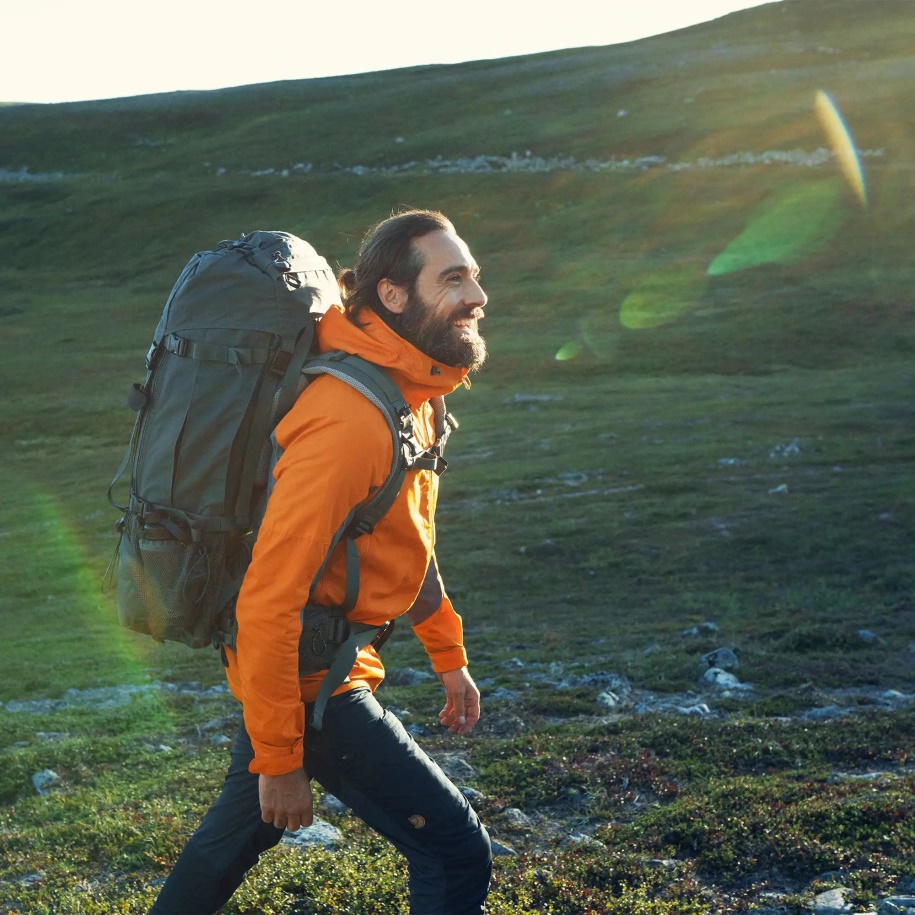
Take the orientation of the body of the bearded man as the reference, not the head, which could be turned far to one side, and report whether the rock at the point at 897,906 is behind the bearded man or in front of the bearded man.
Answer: in front

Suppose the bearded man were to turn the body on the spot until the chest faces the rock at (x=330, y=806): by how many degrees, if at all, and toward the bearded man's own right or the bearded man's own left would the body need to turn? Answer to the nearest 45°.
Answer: approximately 90° to the bearded man's own left

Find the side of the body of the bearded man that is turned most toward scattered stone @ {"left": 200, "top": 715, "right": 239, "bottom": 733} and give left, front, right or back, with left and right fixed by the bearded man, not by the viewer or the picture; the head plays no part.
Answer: left

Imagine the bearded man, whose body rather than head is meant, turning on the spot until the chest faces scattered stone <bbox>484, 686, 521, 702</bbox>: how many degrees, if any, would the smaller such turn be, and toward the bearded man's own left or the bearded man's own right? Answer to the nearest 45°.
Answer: approximately 90° to the bearded man's own left

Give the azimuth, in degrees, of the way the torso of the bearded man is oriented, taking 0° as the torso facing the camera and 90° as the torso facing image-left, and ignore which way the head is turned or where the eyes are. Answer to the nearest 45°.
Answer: approximately 270°

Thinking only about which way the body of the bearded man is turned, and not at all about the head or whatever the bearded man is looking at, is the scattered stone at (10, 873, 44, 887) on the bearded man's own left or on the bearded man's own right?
on the bearded man's own left

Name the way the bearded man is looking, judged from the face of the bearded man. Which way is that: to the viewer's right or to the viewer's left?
to the viewer's right

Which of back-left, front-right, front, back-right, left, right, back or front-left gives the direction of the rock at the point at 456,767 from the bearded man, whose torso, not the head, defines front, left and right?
left
